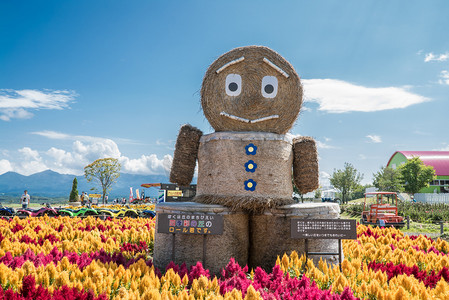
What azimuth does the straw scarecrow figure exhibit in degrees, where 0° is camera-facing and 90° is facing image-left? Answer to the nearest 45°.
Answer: approximately 0°

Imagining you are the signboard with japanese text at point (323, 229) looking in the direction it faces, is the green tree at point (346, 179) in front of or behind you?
behind

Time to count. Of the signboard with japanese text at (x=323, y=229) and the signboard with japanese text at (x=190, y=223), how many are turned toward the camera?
2

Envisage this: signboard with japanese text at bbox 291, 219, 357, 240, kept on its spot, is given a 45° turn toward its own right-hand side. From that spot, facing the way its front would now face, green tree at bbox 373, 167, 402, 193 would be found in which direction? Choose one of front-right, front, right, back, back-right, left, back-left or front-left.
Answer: back-right

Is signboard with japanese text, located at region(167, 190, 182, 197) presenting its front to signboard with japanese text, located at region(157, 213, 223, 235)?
yes

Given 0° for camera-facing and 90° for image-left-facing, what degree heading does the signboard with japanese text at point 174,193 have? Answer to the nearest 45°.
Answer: approximately 0°

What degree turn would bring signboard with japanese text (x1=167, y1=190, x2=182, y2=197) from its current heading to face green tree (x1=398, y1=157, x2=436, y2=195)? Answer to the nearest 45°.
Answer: approximately 135° to its left
